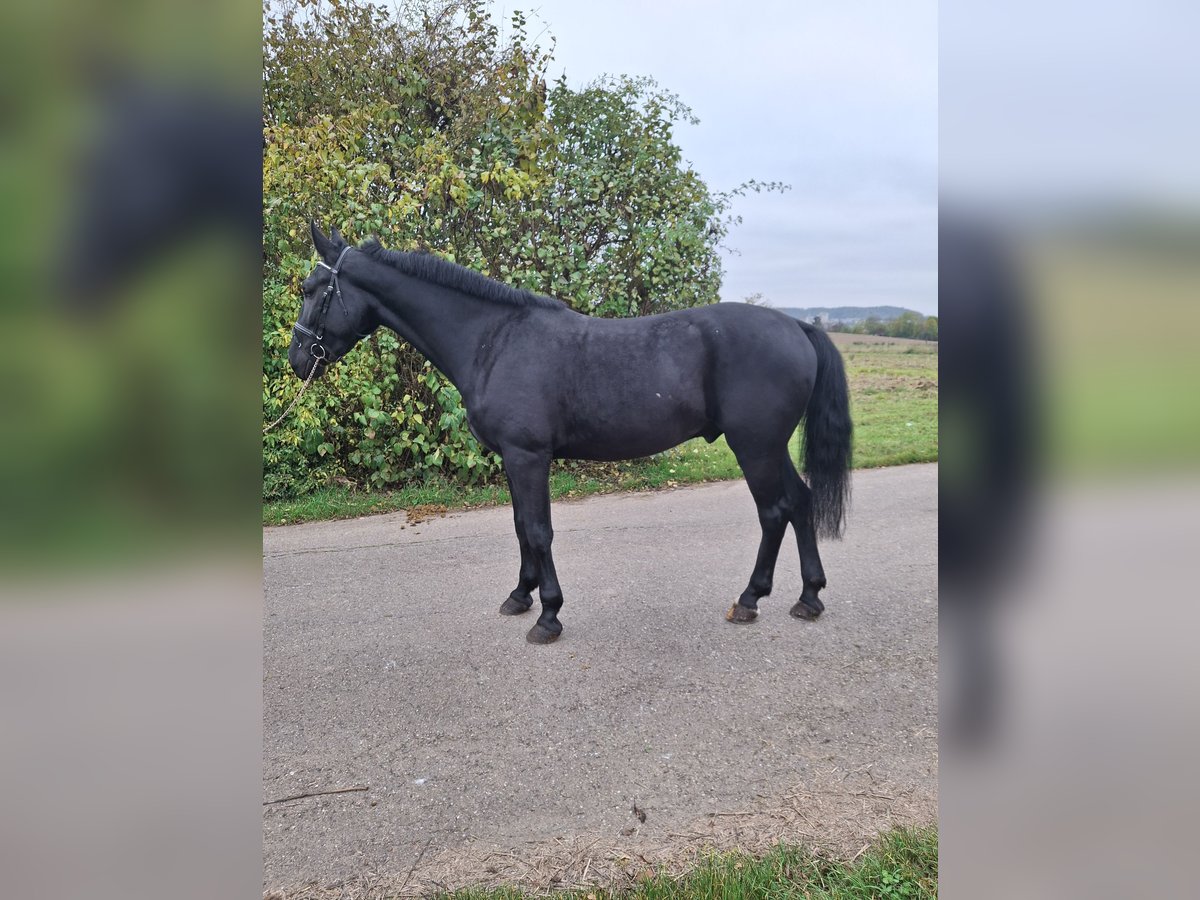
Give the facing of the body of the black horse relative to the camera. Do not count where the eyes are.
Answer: to the viewer's left

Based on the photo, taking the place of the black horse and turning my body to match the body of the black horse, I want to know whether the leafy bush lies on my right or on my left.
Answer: on my right
